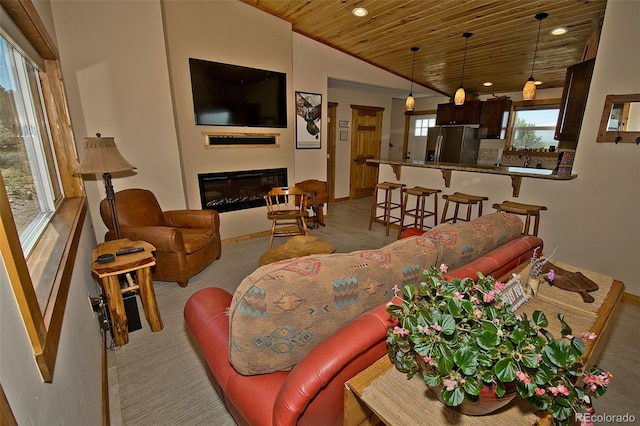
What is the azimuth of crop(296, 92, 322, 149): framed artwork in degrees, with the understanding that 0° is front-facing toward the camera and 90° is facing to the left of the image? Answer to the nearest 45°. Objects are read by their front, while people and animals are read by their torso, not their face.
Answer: approximately 315°

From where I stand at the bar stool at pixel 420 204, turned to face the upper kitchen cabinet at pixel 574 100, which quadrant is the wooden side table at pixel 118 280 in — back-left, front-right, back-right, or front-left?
back-right

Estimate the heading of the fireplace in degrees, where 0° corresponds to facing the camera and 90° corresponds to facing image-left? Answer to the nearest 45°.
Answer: approximately 315°

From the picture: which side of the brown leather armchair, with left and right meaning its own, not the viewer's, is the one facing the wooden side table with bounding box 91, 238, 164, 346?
right

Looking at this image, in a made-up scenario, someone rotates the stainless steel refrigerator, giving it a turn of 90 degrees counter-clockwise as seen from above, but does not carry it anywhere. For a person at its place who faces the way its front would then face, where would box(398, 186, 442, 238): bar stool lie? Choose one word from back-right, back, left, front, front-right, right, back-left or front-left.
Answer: front-right

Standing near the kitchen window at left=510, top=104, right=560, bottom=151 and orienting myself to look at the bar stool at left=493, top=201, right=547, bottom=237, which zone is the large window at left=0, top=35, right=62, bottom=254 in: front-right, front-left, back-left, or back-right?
front-right

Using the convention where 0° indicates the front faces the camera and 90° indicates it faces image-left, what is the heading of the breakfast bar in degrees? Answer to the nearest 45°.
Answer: approximately 45°

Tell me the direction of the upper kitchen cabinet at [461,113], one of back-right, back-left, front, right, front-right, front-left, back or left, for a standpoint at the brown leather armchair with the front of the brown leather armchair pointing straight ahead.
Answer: front-left

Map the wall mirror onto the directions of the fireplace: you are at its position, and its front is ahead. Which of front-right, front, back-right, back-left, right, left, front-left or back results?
front

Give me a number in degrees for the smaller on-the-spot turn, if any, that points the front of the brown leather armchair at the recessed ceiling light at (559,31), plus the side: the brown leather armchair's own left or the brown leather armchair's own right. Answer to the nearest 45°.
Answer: approximately 45° to the brown leather armchair's own left

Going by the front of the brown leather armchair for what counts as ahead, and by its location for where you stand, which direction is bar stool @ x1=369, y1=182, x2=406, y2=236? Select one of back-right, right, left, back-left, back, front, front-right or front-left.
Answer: front-left

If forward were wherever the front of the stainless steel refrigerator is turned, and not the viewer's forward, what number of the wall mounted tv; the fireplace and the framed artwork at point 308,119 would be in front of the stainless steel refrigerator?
3

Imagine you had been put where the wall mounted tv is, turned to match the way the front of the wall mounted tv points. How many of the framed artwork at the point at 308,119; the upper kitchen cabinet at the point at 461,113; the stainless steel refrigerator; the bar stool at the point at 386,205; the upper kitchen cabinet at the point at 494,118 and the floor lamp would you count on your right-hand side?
1

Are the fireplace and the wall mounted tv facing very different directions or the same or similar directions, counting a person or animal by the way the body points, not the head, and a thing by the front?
same or similar directions

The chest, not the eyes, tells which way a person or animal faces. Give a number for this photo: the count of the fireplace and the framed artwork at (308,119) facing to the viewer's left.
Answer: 0

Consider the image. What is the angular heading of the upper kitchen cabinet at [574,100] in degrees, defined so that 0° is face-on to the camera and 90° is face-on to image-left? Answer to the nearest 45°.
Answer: approximately 45°

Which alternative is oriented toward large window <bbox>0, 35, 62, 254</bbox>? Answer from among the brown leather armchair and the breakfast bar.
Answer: the breakfast bar

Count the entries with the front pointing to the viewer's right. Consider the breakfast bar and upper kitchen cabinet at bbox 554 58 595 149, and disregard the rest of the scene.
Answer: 0
